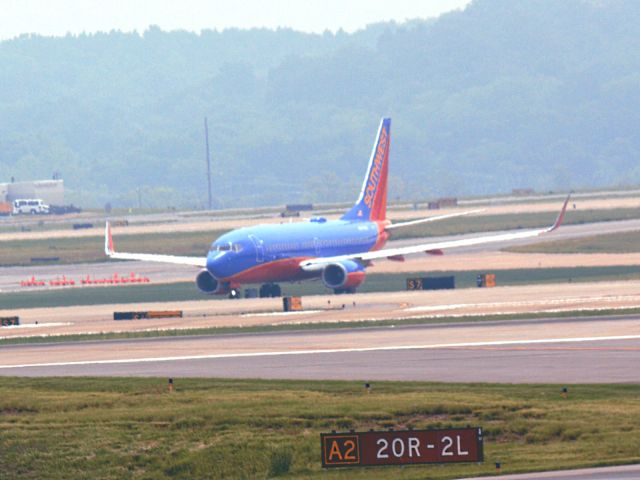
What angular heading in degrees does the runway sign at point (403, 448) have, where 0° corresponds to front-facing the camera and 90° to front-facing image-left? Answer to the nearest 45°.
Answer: approximately 0°
